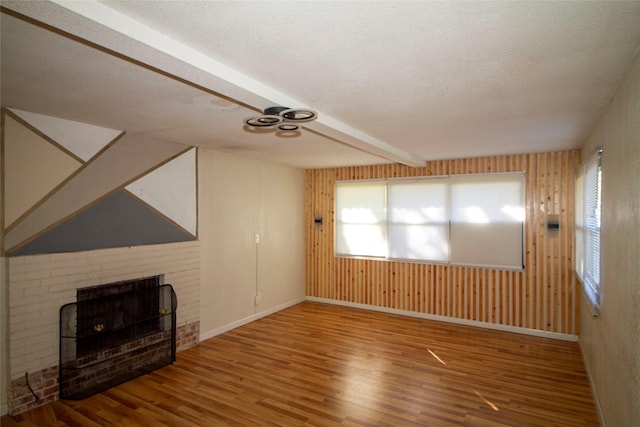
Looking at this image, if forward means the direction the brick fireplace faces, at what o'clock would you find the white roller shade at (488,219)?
The white roller shade is roughly at 11 o'clock from the brick fireplace.

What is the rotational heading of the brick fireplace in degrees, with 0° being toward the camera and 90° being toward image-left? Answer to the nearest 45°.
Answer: approximately 315°

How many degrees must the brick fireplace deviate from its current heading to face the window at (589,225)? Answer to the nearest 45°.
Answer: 0° — it already faces it
